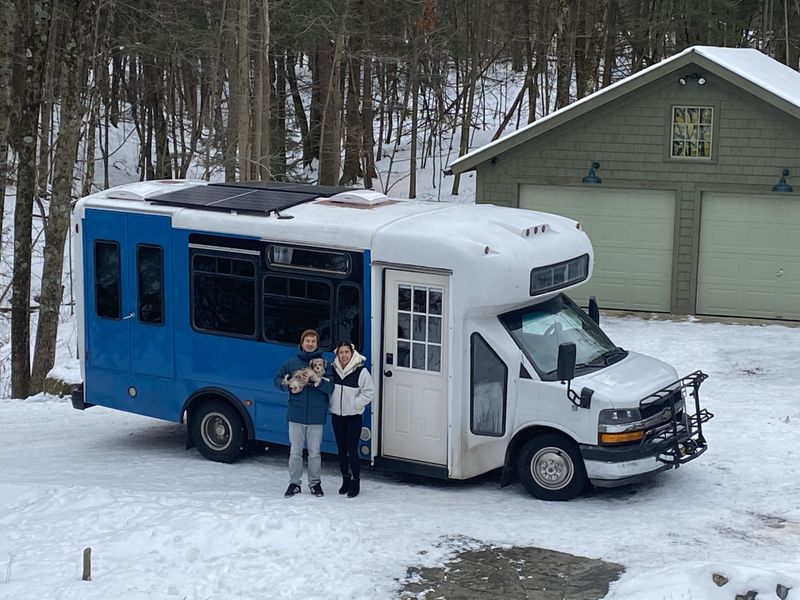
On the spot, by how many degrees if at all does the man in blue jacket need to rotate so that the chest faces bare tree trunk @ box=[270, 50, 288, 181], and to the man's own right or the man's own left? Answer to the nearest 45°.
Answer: approximately 180°

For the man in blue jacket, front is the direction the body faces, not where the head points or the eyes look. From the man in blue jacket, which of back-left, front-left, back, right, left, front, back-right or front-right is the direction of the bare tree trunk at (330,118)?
back

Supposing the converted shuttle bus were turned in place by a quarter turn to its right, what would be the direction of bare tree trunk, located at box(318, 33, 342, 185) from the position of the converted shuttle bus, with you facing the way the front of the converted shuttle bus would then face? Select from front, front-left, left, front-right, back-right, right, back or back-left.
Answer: back-right

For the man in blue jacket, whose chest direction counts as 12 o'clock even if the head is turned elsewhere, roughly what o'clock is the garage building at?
The garage building is roughly at 7 o'clock from the man in blue jacket.

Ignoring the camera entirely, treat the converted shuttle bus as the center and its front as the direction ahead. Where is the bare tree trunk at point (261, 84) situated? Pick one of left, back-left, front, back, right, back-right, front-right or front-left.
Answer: back-left

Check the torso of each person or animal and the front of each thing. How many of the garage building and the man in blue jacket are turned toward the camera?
2

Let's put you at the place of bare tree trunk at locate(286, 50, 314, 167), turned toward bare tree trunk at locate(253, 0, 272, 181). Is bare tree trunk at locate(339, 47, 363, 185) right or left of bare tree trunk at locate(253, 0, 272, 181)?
left

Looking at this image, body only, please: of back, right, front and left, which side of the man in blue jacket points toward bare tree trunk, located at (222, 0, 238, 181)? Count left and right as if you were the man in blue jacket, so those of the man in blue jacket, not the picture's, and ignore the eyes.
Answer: back

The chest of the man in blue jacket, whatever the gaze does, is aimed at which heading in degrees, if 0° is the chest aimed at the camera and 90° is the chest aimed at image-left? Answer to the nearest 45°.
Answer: approximately 0°

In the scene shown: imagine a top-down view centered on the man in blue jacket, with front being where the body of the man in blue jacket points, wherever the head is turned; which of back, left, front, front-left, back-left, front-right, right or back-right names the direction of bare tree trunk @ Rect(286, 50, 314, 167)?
back

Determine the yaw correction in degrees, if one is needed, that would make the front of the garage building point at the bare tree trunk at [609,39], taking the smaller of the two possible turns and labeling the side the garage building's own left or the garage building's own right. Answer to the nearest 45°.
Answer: approximately 180°

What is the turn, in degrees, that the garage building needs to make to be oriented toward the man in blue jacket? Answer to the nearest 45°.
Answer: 0° — it already faces them

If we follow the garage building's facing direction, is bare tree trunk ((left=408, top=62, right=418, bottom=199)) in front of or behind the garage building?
behind

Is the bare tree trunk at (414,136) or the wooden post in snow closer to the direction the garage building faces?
the wooden post in snow

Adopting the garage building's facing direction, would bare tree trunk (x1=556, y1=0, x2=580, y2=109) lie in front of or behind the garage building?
behind

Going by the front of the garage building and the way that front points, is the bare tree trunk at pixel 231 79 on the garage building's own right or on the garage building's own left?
on the garage building's own right
